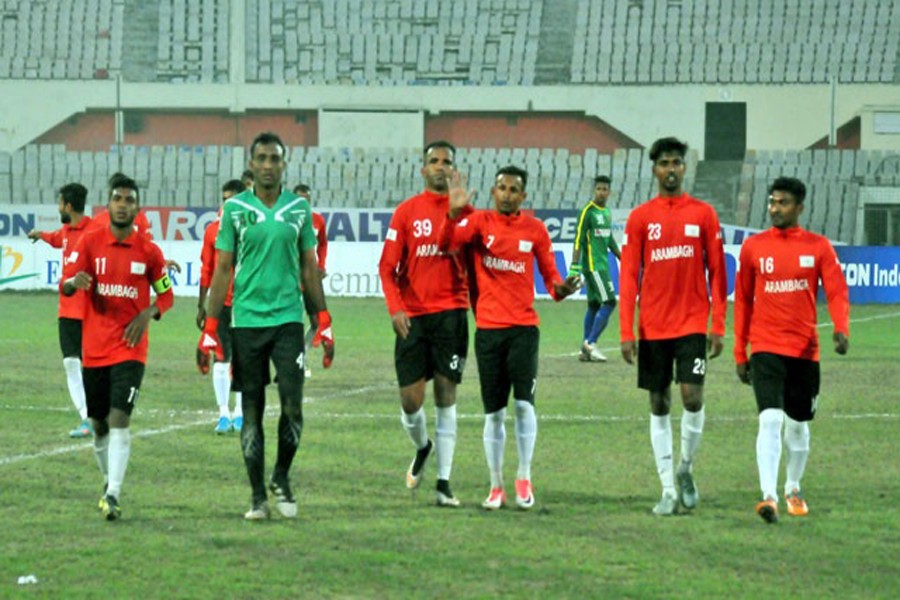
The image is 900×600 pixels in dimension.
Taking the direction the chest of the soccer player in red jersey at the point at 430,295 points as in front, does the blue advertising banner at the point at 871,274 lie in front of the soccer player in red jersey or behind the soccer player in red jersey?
behind

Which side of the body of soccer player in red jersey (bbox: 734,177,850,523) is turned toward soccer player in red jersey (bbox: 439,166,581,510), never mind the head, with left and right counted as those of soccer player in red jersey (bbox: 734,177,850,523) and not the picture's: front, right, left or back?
right

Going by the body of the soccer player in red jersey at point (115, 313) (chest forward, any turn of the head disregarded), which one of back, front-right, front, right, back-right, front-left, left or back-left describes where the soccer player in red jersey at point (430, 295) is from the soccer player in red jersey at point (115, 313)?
left

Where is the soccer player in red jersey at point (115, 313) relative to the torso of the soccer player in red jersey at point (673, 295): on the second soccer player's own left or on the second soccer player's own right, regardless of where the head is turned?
on the second soccer player's own right

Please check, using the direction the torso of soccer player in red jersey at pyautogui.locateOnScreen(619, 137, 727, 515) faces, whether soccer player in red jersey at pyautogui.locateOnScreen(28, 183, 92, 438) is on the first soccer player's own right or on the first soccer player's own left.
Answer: on the first soccer player's own right
